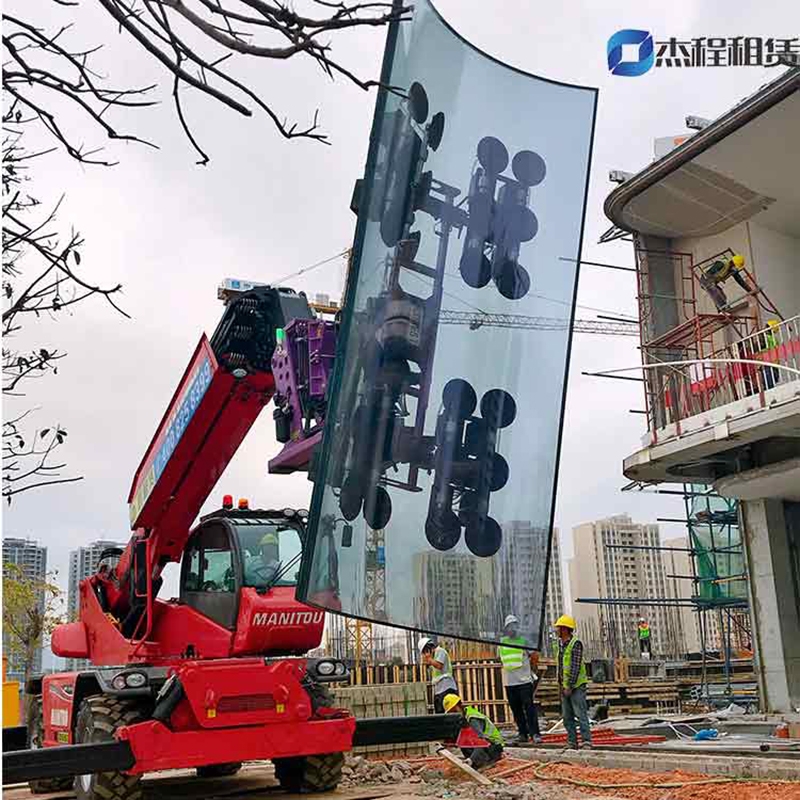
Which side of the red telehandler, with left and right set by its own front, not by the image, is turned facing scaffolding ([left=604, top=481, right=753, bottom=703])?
left

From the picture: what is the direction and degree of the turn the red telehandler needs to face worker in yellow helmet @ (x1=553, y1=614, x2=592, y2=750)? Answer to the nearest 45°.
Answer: approximately 90° to its left

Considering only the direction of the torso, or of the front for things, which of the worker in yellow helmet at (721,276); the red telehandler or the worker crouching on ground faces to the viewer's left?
the worker crouching on ground

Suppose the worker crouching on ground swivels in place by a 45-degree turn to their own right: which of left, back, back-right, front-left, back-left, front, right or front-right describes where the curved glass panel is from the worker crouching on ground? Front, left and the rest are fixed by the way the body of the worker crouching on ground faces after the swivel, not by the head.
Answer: back-left

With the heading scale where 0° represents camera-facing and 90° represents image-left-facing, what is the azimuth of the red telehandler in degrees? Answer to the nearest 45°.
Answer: approximately 315°

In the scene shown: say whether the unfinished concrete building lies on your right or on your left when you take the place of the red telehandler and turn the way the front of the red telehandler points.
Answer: on your left

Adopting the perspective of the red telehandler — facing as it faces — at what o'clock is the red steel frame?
The red steel frame is roughly at 9 o'clock from the red telehandler.

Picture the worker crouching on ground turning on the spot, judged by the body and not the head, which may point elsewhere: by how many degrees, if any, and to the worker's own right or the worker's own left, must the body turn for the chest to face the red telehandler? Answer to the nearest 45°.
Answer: approximately 45° to the worker's own left

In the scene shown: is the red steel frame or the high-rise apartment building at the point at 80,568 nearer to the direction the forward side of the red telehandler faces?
the red steel frame

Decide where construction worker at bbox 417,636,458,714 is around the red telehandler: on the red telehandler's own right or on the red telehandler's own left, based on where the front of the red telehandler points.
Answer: on the red telehandler's own left

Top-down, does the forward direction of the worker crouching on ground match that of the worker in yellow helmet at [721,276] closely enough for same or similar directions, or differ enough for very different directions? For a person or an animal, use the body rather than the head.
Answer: very different directions
